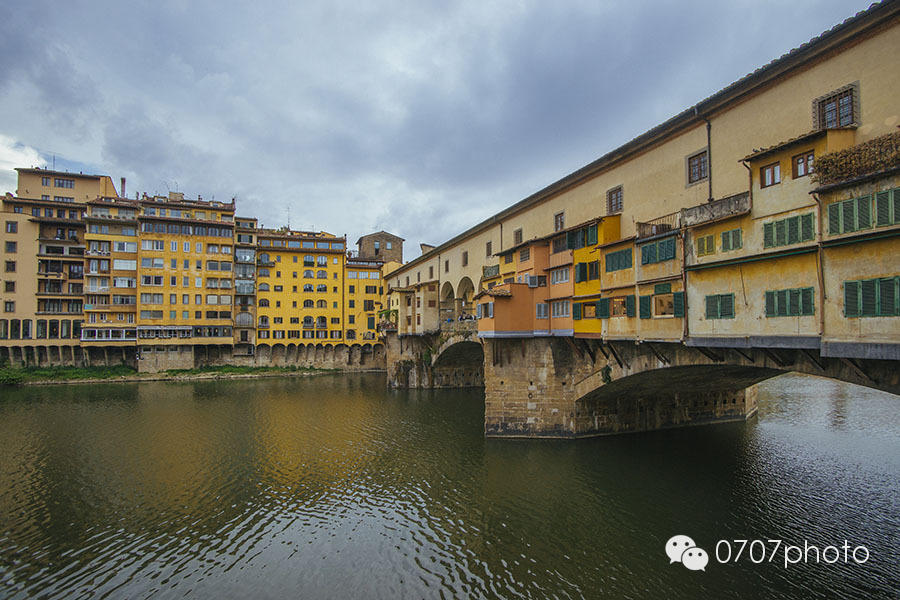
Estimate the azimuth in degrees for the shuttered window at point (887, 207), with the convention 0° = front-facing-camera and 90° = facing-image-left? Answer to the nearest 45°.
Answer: approximately 45°

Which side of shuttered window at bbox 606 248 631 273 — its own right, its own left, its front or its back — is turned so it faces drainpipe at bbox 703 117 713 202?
left

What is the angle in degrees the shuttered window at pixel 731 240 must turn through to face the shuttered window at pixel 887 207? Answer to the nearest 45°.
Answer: approximately 90° to its left

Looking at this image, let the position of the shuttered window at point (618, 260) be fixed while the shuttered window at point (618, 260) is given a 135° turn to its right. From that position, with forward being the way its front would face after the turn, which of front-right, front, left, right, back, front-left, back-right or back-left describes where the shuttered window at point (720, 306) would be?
back-right

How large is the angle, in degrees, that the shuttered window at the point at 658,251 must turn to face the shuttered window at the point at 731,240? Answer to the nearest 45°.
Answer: approximately 90° to its left

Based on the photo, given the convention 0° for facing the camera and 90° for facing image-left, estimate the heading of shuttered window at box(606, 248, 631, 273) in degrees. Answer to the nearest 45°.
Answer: approximately 45°

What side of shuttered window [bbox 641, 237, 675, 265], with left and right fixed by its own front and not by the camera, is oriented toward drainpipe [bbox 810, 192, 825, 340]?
left
